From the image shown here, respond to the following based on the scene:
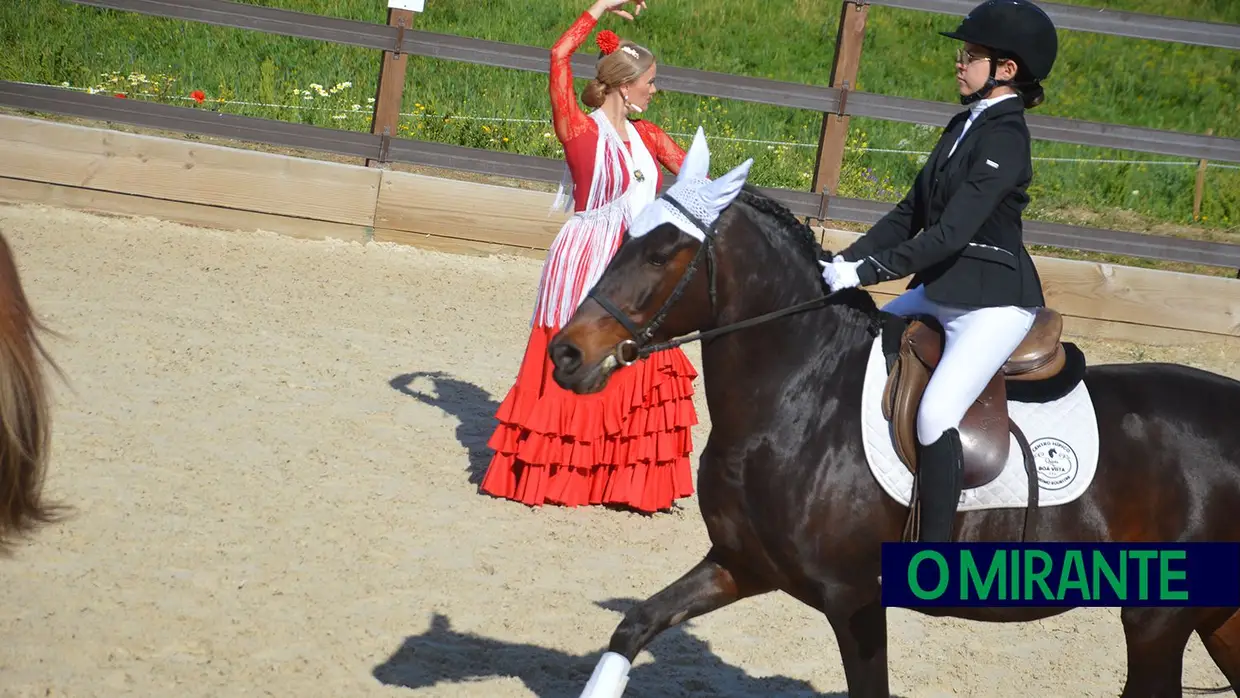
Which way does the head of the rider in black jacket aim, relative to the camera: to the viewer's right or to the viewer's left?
to the viewer's left

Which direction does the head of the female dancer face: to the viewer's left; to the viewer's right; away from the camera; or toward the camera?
to the viewer's right

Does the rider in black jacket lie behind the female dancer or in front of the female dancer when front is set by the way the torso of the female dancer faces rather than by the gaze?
in front

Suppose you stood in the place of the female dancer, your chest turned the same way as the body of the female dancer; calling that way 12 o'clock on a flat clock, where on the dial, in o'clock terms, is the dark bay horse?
The dark bay horse is roughly at 1 o'clock from the female dancer.

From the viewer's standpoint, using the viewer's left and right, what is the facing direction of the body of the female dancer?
facing the viewer and to the right of the viewer

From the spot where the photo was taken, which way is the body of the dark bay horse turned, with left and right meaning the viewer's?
facing to the left of the viewer

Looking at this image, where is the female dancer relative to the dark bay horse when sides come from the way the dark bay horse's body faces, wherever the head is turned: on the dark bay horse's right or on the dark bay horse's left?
on the dark bay horse's right

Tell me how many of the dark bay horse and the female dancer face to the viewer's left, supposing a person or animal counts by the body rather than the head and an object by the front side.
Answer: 1

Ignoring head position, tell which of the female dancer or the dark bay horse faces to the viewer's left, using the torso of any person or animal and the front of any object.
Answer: the dark bay horse
